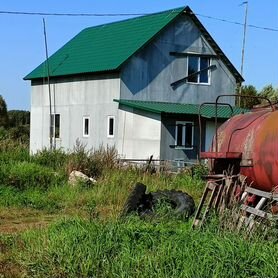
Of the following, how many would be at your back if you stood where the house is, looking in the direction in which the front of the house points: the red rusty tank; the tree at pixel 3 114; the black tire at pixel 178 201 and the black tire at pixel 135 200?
1

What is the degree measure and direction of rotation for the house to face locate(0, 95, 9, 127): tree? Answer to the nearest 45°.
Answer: approximately 180°

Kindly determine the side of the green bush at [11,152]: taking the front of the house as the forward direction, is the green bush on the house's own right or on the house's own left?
on the house's own right

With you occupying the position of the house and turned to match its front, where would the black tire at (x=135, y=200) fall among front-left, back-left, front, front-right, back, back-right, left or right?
front-right

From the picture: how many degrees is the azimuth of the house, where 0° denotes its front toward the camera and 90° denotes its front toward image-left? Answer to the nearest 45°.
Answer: approximately 315°

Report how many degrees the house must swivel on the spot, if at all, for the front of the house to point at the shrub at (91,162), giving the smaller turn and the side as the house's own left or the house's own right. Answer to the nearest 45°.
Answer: approximately 45° to the house's own right

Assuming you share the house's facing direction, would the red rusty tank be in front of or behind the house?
in front

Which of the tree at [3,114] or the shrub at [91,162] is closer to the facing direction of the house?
the shrub

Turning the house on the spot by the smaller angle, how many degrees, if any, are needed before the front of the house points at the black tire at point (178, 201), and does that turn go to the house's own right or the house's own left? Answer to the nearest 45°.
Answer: approximately 45° to the house's own right
